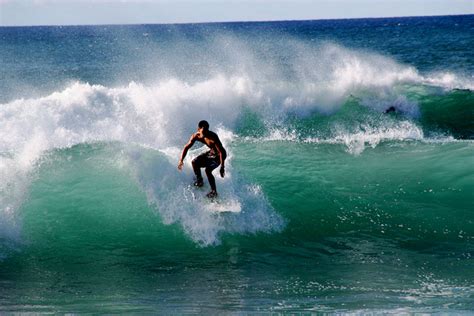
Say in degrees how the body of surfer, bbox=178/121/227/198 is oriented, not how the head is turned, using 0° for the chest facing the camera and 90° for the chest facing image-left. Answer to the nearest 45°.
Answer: approximately 45°
